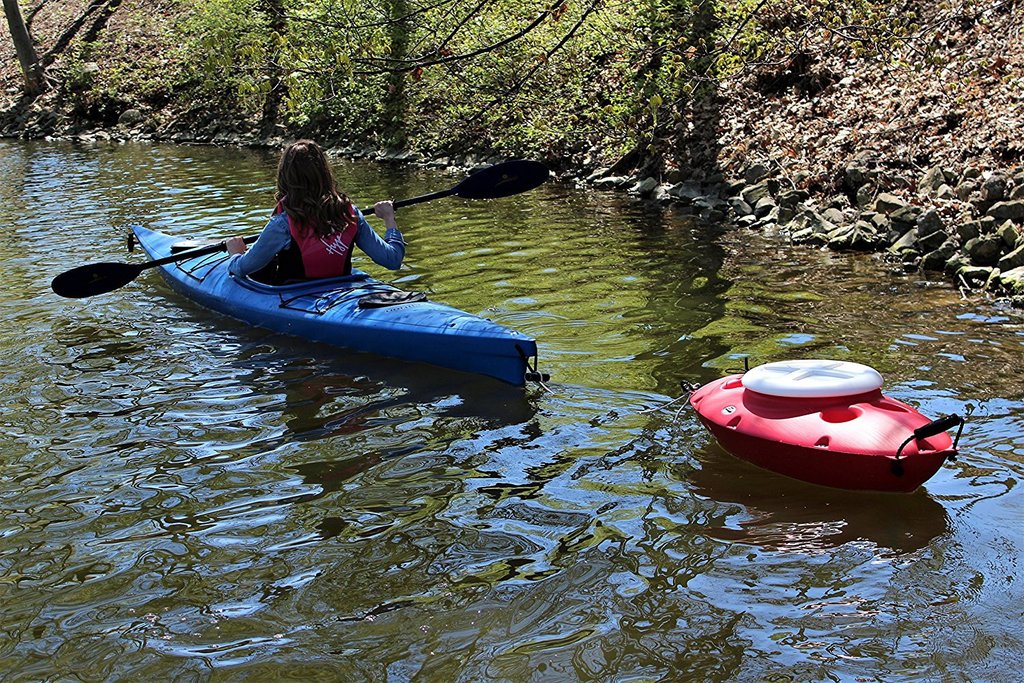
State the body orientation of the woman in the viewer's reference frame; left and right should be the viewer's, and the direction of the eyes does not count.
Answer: facing away from the viewer and to the left of the viewer

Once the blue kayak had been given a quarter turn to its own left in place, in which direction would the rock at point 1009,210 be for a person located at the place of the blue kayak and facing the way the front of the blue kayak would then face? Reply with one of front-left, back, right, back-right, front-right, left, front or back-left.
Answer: back-left

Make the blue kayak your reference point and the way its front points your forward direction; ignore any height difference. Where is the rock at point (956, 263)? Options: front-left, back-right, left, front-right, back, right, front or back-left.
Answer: back-right

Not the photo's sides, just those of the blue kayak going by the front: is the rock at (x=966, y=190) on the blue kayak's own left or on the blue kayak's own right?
on the blue kayak's own right

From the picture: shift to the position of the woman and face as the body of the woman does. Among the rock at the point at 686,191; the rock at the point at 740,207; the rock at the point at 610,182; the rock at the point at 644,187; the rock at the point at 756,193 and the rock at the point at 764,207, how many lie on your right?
6

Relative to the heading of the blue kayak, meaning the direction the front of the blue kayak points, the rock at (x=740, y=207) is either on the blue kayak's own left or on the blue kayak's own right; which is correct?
on the blue kayak's own right

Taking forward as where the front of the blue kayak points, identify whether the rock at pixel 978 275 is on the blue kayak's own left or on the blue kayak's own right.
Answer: on the blue kayak's own right

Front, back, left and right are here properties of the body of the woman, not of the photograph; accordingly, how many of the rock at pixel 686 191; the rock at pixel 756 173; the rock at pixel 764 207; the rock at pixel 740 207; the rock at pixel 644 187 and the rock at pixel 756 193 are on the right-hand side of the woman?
6

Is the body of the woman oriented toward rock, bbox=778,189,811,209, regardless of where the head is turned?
no

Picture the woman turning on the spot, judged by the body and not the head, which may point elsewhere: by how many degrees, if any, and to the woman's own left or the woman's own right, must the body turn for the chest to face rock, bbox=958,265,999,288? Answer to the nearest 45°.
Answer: approximately 135° to the woman's own right

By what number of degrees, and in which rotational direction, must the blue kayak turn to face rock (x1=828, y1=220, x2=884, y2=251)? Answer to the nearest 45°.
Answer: approximately 90° to its right

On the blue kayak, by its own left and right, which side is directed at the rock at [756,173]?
right

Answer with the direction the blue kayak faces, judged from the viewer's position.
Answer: facing away from the viewer and to the left of the viewer

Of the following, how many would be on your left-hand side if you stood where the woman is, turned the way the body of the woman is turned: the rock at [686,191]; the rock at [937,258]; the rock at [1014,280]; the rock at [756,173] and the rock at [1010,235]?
0

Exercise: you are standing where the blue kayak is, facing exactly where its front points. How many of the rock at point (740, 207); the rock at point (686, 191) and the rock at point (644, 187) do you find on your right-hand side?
3

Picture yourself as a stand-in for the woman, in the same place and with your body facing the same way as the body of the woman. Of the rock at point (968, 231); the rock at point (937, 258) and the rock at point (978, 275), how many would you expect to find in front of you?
0

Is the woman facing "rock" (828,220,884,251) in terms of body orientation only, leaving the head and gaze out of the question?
no

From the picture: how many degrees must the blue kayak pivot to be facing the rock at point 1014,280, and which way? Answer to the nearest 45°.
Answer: approximately 135° to its right
